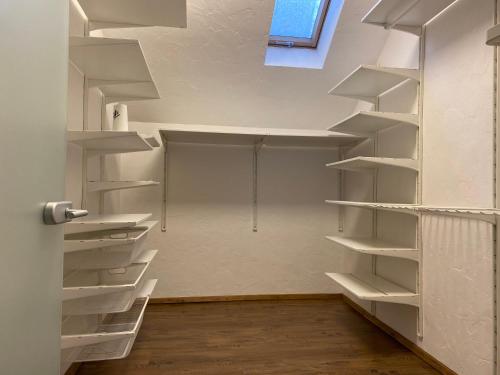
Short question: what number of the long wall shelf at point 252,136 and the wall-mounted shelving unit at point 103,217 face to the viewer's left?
0

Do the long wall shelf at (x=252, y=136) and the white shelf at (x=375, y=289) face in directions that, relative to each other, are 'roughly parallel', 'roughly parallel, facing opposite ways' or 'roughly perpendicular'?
roughly perpendicular

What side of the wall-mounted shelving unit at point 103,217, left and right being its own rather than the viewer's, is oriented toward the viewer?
right

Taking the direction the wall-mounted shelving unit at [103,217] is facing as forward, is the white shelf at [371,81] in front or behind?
in front

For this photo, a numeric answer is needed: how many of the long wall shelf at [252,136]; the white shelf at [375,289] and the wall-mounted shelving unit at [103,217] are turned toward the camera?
1

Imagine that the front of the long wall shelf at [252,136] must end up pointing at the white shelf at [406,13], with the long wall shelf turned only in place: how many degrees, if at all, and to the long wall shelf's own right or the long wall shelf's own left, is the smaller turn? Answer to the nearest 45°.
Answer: approximately 45° to the long wall shelf's own left

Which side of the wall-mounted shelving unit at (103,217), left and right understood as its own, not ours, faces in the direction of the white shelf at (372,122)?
front

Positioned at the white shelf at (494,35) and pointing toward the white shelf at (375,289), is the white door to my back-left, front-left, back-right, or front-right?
back-left

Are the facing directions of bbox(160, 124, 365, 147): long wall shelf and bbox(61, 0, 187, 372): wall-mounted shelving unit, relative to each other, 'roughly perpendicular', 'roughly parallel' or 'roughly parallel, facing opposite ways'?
roughly perpendicular

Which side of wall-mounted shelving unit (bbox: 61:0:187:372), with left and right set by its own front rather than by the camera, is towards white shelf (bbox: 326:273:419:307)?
front

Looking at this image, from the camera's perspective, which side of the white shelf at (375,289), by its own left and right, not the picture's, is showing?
left

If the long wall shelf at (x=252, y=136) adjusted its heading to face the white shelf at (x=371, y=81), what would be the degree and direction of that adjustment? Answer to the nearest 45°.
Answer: approximately 45° to its left

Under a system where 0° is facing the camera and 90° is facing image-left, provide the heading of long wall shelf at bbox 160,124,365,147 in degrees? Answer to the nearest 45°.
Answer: approximately 0°

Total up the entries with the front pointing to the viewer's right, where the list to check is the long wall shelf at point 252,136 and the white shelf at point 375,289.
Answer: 0
